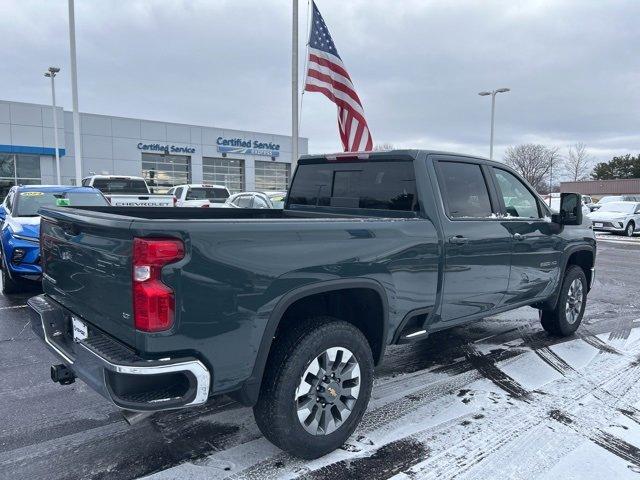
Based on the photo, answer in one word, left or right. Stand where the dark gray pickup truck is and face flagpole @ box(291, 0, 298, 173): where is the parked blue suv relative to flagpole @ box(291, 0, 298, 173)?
left

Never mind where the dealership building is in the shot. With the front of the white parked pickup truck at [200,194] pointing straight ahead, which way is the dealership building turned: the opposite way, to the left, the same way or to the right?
the opposite way

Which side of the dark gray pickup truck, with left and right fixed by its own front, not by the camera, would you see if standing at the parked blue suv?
left

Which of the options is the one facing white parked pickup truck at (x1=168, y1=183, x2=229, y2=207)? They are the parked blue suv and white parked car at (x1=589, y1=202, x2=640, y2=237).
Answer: white parked car at (x1=589, y1=202, x2=640, y2=237)

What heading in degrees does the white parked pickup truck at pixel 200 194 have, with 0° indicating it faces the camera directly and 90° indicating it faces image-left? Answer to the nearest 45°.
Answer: approximately 135°

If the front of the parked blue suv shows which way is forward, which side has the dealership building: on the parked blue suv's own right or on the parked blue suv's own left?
on the parked blue suv's own left

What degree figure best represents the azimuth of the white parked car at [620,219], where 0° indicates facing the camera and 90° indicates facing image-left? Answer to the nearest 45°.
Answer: approximately 45°

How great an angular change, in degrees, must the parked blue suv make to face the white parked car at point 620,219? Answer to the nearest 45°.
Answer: approximately 45° to its left

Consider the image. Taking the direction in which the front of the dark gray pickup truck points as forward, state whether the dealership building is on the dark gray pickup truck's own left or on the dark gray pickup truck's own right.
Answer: on the dark gray pickup truck's own left

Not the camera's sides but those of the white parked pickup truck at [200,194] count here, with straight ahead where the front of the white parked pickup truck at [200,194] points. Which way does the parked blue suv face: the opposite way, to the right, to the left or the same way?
the opposite way
